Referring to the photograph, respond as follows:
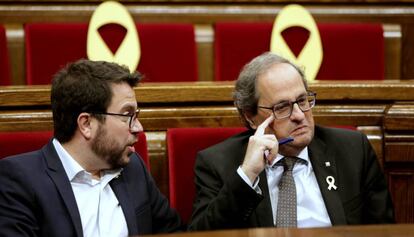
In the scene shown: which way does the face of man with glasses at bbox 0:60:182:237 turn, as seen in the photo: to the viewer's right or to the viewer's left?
to the viewer's right

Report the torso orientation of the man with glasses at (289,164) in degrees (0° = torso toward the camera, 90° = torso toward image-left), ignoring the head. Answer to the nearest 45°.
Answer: approximately 0°

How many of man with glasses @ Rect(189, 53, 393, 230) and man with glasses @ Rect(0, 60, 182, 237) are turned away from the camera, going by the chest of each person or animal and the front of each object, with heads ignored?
0

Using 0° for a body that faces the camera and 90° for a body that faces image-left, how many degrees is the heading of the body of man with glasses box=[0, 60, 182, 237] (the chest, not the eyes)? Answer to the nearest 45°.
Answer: approximately 315°
